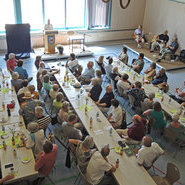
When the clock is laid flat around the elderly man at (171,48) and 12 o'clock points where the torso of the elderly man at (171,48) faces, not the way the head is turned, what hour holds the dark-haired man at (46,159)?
the dark-haired man at (46,159) is roughly at 11 o'clock from the elderly man at (171,48).

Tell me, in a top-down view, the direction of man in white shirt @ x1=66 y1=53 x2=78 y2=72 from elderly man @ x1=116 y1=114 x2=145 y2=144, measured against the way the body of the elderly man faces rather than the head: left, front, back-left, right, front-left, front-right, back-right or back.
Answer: front-right

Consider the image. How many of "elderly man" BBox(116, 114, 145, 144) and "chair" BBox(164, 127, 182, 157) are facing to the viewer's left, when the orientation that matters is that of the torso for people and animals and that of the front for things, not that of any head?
1

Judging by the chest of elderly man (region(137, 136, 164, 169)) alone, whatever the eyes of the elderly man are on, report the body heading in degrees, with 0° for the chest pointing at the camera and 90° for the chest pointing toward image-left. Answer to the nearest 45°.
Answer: approximately 135°

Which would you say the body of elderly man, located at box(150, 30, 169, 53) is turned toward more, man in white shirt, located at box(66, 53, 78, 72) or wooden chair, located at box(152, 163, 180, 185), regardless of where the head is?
the man in white shirt

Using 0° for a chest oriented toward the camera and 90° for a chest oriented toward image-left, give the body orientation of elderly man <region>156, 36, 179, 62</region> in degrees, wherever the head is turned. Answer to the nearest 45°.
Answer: approximately 45°

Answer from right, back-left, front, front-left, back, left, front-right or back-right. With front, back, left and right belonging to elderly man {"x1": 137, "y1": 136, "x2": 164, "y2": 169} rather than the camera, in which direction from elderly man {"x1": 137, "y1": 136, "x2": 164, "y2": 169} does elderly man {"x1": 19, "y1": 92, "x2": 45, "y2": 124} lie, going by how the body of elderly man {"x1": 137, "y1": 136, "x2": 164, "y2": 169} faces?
front-left

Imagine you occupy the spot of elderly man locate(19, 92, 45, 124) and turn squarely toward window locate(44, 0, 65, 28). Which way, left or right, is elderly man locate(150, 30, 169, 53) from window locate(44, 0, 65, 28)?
right

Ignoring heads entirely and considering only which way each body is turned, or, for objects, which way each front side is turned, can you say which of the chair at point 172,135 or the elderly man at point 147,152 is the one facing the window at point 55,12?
the elderly man

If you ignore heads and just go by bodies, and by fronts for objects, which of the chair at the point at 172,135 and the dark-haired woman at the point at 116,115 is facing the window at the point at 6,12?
the dark-haired woman

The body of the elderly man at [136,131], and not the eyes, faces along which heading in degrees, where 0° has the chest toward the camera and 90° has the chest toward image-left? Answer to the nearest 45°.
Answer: approximately 90°

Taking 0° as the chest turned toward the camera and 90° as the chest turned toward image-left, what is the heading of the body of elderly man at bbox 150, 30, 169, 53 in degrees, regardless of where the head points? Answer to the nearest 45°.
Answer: approximately 45°

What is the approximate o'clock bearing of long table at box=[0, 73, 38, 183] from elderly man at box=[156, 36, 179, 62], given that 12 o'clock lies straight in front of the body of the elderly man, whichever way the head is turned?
The long table is roughly at 11 o'clock from the elderly man.
